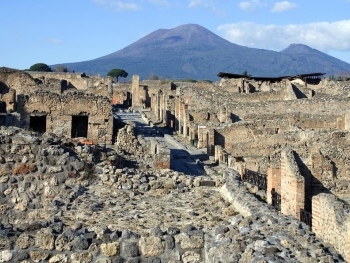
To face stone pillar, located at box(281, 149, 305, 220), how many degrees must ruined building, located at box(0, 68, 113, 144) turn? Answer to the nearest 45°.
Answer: approximately 45° to its left

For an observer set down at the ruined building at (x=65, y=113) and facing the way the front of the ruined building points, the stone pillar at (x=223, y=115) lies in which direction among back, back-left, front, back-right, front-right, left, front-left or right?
back-left

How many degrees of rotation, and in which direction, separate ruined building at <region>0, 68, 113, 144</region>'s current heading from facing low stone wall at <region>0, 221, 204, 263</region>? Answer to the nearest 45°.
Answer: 0° — it already faces it

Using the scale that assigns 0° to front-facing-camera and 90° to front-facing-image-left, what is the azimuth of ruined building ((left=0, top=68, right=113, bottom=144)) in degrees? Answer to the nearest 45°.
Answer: approximately 0°

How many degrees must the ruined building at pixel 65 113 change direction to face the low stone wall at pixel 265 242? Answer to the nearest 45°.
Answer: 0° — it already faces it

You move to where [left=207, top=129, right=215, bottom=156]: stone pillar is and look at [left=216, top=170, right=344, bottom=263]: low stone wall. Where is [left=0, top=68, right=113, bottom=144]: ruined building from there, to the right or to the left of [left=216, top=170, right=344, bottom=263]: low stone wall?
right

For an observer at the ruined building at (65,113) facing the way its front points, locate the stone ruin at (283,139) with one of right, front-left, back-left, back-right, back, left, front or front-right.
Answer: left

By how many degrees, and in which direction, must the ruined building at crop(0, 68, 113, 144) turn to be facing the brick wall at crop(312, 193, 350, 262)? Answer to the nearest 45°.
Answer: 0° — it already faces it
